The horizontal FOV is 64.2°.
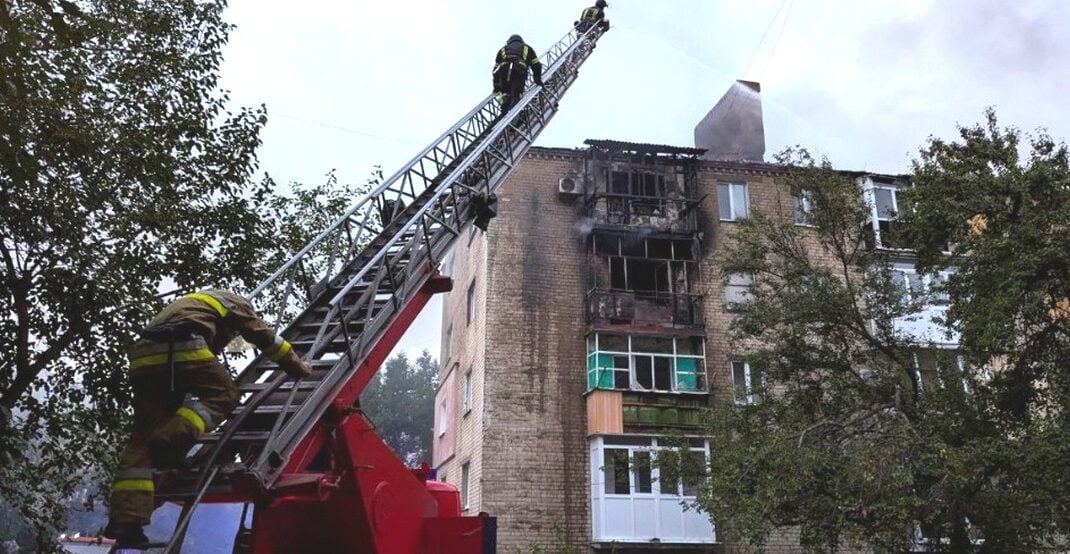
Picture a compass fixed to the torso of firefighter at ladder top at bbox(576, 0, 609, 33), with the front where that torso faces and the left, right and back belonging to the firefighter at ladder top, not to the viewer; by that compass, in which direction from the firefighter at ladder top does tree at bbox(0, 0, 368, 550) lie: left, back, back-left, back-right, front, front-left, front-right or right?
back

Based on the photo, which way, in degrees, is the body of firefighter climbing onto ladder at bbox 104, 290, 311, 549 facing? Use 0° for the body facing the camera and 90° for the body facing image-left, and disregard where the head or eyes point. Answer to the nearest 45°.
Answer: approximately 225°

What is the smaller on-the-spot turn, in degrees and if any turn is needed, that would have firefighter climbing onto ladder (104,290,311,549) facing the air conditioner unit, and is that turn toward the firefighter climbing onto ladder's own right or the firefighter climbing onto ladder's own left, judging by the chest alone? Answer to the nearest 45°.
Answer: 0° — they already face it

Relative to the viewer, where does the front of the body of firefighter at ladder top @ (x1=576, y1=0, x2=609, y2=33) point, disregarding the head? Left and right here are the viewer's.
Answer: facing away from the viewer and to the right of the viewer

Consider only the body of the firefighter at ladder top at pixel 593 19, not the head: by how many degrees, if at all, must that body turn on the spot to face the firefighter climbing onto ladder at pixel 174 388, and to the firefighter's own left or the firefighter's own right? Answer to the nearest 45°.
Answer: approximately 135° to the firefighter's own right

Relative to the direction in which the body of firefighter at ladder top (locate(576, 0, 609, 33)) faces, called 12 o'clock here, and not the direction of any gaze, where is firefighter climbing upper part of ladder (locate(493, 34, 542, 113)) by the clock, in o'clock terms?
firefighter climbing upper part of ladder (locate(493, 34, 542, 113)) is roughly at 5 o'clock from firefighter at ladder top (locate(576, 0, 609, 33)).

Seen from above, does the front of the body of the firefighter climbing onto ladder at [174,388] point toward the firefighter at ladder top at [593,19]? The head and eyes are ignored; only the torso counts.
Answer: yes
